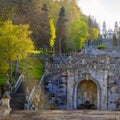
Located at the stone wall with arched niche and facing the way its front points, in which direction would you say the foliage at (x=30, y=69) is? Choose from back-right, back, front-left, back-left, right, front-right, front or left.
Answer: back-right

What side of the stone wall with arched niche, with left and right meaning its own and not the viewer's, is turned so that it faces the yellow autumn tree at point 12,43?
right

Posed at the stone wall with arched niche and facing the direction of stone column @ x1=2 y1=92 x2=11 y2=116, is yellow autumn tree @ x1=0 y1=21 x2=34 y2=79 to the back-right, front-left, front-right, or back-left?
front-right

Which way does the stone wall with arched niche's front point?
toward the camera

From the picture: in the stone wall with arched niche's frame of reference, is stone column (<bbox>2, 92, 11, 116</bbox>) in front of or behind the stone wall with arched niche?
in front

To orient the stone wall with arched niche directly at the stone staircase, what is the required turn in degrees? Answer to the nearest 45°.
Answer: approximately 45° to its right

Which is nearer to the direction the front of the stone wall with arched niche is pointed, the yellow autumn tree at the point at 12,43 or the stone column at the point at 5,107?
the stone column

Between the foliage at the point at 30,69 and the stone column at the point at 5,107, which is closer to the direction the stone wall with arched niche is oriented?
the stone column
